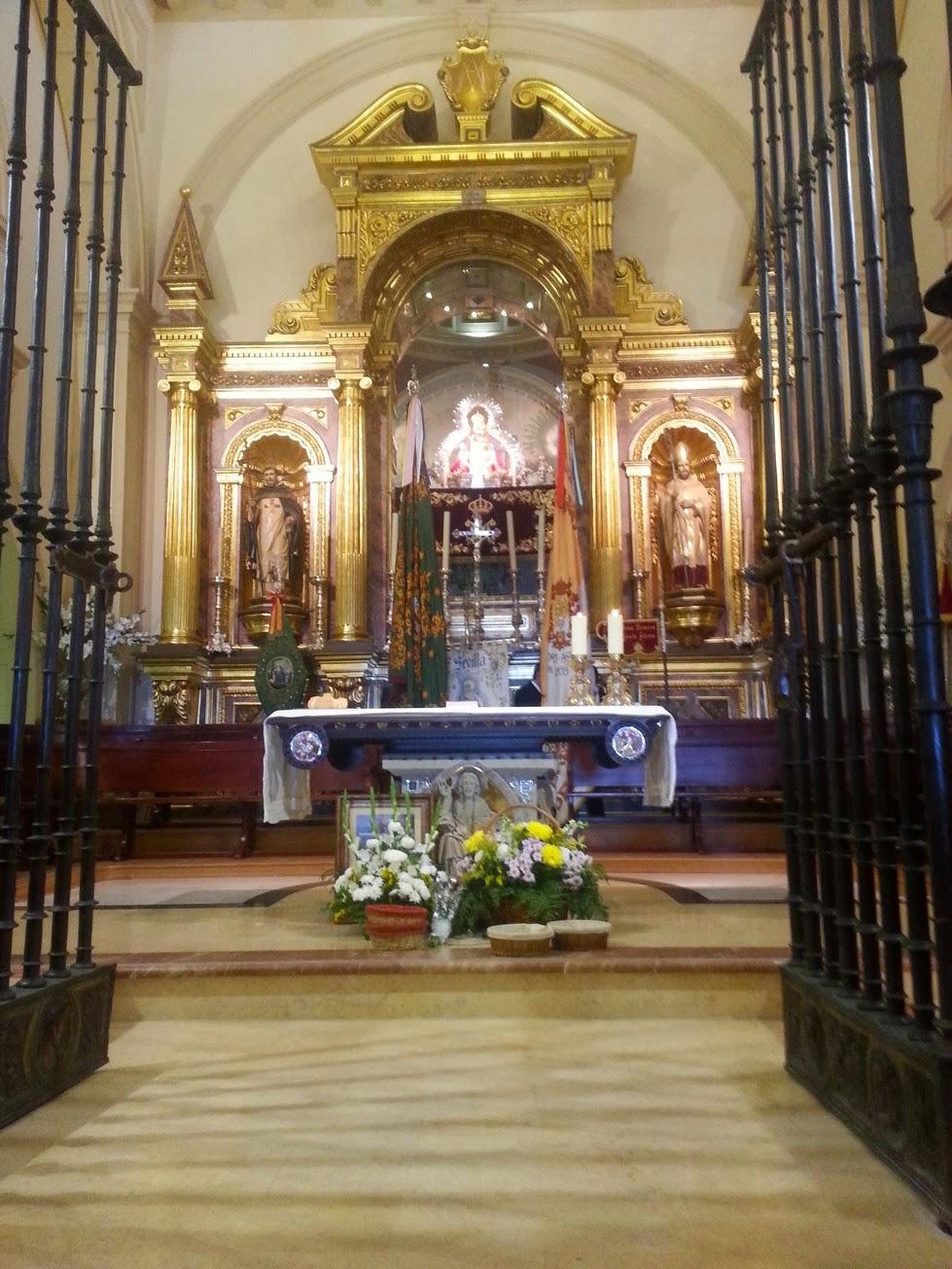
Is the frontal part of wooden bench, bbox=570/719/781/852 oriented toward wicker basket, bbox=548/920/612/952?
yes

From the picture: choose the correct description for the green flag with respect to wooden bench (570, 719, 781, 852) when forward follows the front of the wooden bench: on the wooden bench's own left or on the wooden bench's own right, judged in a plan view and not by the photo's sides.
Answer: on the wooden bench's own right

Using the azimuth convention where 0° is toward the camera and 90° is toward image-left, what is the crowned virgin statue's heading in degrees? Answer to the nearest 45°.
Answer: approximately 0°

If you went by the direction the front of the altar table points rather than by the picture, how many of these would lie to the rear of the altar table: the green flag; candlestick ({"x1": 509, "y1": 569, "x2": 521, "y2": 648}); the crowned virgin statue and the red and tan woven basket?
3

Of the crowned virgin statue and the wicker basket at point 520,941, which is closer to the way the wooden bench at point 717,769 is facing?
the wicker basket

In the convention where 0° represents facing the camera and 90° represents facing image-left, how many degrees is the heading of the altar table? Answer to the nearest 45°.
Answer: approximately 0°

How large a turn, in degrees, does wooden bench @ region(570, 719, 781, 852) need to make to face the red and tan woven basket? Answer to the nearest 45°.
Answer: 0° — it already faces it
